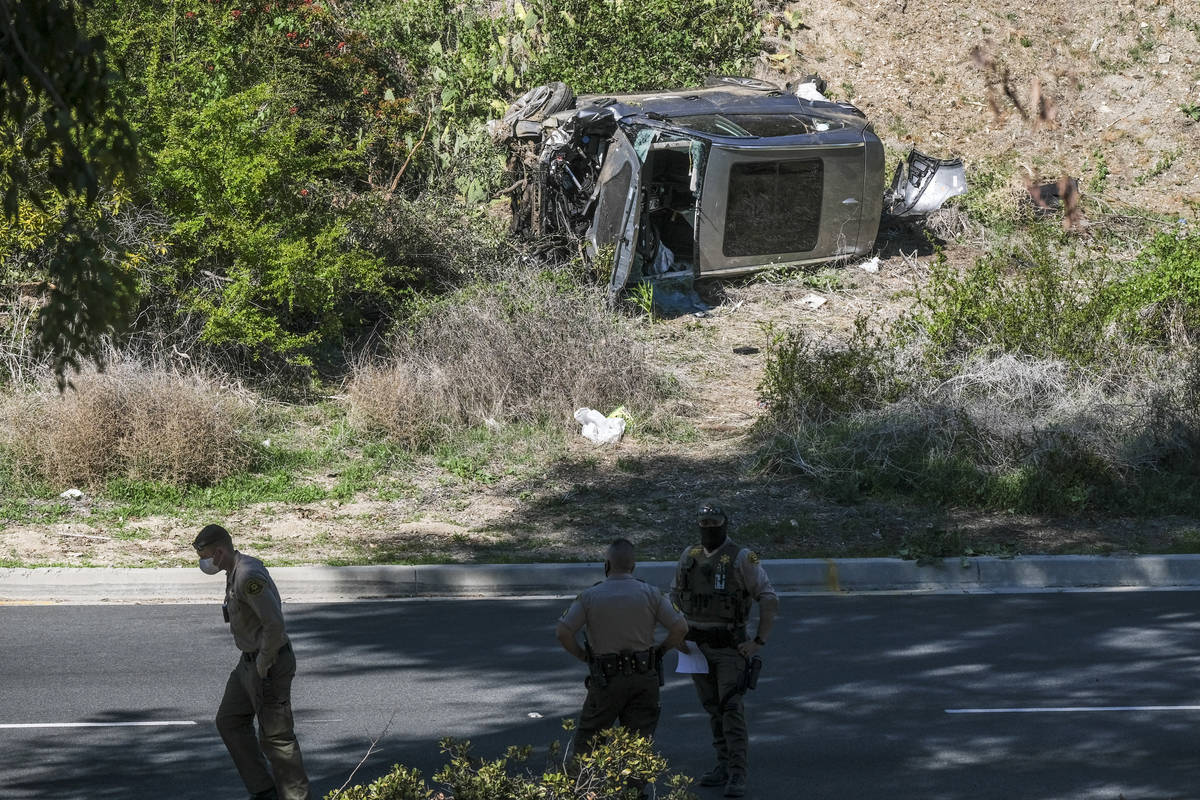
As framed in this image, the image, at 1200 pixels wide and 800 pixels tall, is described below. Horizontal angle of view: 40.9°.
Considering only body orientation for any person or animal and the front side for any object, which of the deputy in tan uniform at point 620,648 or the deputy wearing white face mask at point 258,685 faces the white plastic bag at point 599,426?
the deputy in tan uniform

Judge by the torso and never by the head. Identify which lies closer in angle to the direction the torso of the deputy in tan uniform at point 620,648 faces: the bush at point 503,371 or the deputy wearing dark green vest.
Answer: the bush

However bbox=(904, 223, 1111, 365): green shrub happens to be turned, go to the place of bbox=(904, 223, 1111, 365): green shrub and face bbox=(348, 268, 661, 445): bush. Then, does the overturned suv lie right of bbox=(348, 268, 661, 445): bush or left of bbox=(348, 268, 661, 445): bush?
right

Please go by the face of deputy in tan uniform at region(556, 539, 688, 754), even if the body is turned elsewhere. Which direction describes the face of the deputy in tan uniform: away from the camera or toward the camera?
away from the camera

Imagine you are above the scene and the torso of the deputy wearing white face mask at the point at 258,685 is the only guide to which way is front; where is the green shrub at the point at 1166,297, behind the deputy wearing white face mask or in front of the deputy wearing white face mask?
behind

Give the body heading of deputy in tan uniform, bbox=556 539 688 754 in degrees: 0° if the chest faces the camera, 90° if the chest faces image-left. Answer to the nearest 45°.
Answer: approximately 180°

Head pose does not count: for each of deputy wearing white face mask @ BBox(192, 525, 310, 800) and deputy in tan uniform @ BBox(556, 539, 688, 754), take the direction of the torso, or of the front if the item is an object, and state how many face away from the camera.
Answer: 1
